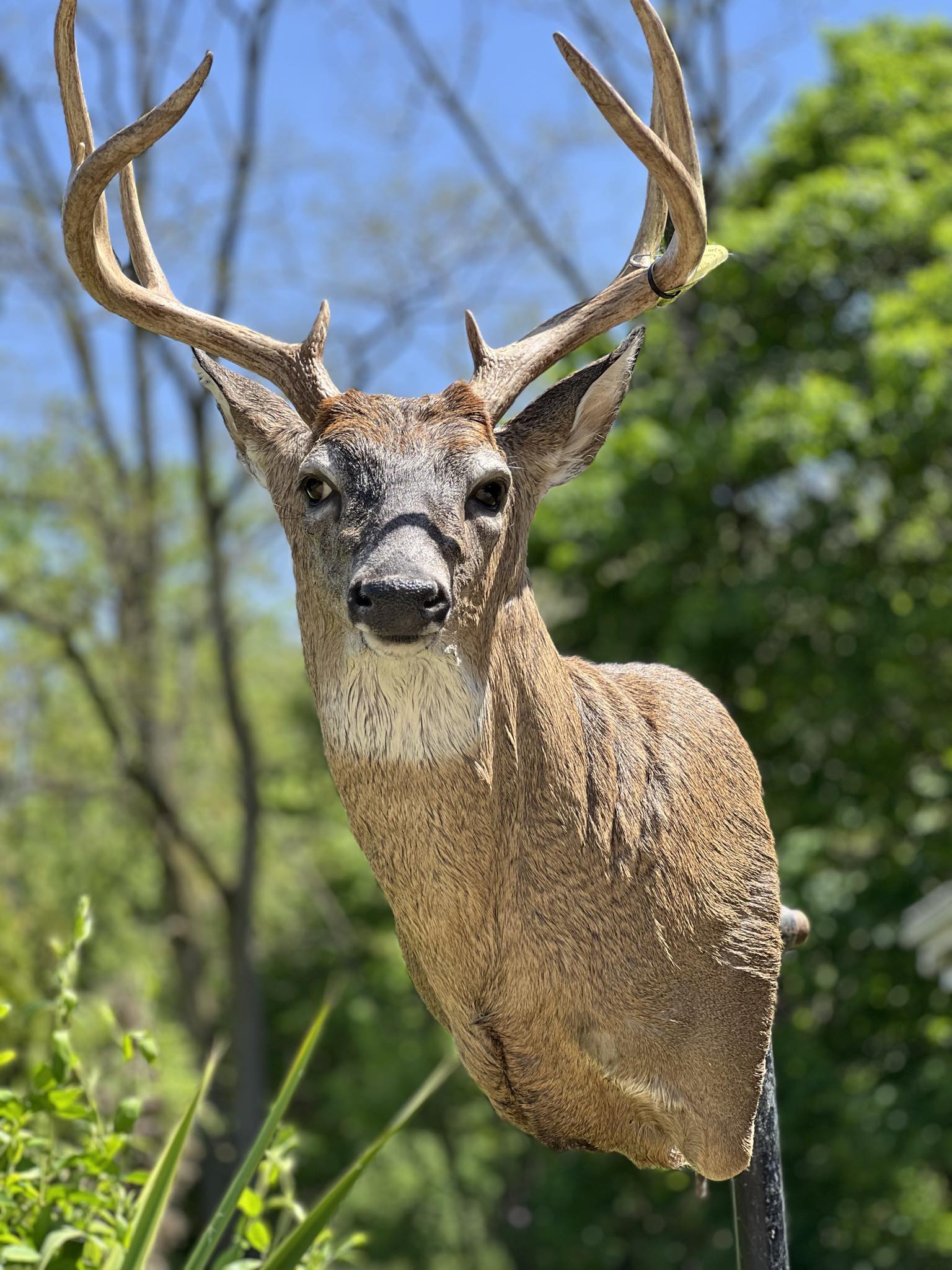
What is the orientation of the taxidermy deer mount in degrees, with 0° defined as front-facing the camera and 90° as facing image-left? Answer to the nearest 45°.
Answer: approximately 45°

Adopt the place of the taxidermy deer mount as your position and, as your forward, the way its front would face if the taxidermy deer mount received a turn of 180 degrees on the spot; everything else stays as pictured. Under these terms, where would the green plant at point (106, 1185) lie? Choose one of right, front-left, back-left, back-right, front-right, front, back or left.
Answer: left
